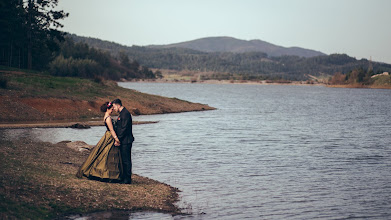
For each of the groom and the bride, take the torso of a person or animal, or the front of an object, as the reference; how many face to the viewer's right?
1

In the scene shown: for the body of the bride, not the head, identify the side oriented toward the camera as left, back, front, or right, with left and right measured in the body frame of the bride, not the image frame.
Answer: right

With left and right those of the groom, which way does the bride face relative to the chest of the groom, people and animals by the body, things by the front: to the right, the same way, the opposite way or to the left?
the opposite way

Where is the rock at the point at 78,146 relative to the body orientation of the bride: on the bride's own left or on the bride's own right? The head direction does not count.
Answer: on the bride's own left

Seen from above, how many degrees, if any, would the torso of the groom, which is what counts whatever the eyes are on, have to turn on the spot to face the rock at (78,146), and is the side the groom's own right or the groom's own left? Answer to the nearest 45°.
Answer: approximately 90° to the groom's own right

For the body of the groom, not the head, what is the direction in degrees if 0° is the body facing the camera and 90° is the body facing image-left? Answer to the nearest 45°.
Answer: approximately 90°
